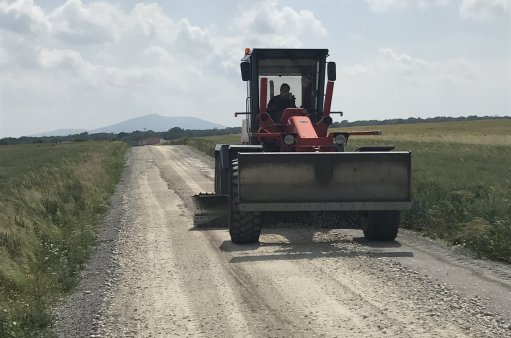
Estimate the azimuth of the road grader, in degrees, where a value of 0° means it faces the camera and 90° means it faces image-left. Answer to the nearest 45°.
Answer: approximately 0°
